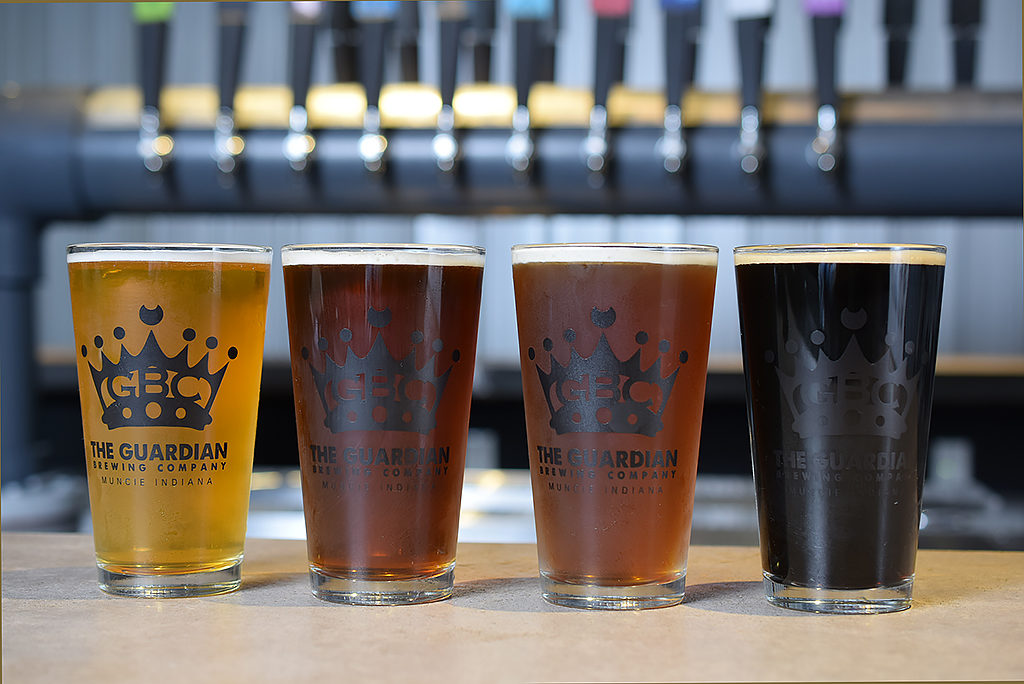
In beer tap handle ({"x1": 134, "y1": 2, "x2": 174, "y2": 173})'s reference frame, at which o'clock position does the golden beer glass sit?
The golden beer glass is roughly at 12 o'clock from the beer tap handle.

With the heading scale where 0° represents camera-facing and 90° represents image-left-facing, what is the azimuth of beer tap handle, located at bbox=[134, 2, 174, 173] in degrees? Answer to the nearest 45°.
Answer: approximately 0°

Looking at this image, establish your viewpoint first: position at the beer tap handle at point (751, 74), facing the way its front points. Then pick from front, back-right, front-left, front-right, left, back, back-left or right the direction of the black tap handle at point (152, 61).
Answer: right
